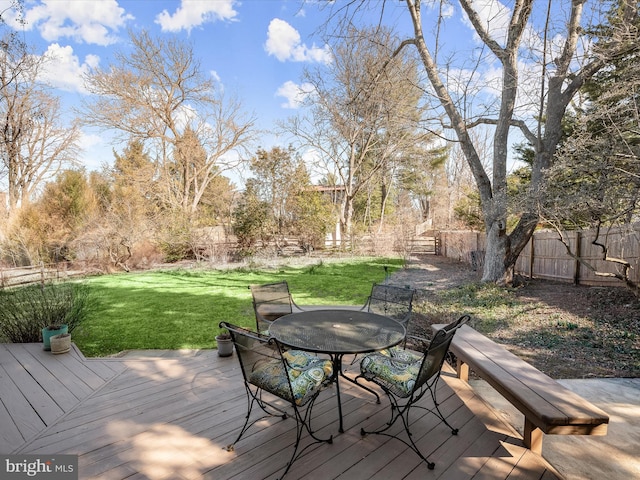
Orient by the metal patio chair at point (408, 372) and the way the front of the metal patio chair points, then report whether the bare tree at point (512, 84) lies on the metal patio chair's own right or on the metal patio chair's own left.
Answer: on the metal patio chair's own right

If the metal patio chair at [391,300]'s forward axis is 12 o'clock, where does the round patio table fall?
The round patio table is roughly at 11 o'clock from the metal patio chair.

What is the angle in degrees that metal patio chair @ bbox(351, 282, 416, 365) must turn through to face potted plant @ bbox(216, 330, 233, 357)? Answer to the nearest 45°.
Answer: approximately 45° to its right

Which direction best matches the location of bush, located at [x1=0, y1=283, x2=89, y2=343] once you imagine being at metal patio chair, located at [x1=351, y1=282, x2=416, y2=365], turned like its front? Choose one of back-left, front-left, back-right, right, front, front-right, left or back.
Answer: front-right

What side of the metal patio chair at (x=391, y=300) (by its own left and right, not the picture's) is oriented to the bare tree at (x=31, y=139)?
right

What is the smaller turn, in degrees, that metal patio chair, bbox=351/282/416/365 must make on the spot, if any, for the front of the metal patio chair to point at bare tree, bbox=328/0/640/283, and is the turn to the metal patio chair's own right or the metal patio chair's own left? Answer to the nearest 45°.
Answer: approximately 180°

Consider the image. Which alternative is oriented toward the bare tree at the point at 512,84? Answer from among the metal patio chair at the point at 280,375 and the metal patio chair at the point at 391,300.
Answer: the metal patio chair at the point at 280,375

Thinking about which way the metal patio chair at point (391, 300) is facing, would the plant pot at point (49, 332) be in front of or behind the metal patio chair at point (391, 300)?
in front

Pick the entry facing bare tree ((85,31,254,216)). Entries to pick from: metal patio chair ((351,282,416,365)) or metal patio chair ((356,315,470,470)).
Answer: metal patio chair ((356,315,470,470))

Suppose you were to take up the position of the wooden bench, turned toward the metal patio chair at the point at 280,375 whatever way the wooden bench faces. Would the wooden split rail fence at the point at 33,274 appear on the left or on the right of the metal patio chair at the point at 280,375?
right

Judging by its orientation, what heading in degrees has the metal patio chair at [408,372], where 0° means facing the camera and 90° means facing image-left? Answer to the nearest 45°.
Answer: approximately 135°

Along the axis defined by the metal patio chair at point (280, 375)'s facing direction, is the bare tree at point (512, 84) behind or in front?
in front

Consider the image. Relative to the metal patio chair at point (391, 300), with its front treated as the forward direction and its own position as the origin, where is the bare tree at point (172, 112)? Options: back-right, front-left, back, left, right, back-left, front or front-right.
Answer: right

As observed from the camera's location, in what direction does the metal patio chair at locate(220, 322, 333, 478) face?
facing away from the viewer and to the right of the viewer

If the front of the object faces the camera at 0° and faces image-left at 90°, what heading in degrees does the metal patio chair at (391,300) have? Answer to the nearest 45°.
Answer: approximately 45°

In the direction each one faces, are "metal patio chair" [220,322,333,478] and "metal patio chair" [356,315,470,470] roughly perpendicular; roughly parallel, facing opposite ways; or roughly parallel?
roughly perpendicular
